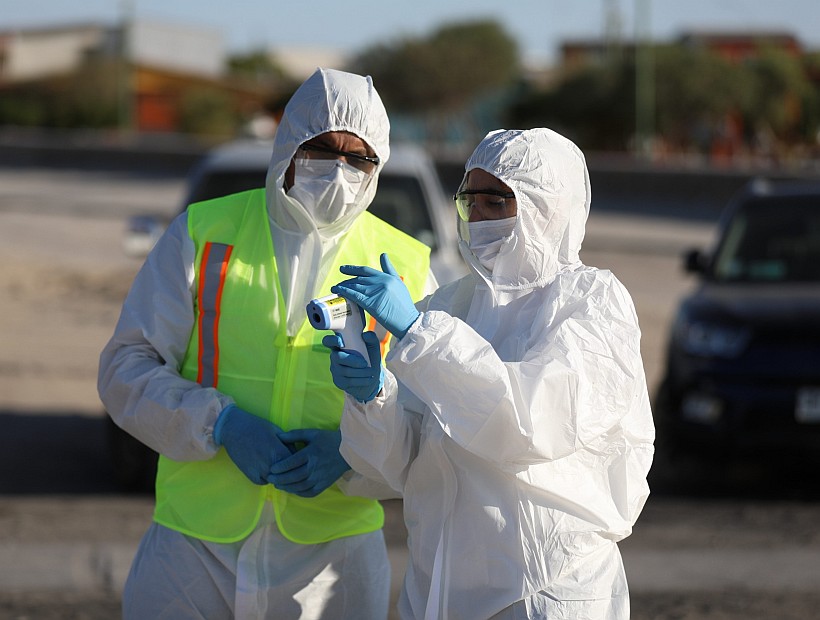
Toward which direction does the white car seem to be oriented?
toward the camera

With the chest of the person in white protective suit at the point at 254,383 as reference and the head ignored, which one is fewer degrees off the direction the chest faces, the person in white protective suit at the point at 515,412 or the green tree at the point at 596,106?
the person in white protective suit

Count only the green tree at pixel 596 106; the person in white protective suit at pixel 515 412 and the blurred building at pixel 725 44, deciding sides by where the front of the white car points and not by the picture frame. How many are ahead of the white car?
1

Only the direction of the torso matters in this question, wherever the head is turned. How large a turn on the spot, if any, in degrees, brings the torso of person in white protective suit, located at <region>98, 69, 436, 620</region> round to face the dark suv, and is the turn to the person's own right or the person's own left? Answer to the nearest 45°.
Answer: approximately 135° to the person's own left

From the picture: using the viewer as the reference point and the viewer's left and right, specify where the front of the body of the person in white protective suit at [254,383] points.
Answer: facing the viewer

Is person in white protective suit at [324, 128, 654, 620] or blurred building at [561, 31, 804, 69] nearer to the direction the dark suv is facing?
the person in white protective suit

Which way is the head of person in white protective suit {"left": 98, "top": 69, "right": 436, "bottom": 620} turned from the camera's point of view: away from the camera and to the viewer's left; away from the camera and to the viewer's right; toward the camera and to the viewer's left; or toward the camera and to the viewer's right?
toward the camera and to the viewer's right

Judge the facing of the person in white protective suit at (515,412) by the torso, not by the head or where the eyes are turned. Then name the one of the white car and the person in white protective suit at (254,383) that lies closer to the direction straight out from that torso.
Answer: the person in white protective suit

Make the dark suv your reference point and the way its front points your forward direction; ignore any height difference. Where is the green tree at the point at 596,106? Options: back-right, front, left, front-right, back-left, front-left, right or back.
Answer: back

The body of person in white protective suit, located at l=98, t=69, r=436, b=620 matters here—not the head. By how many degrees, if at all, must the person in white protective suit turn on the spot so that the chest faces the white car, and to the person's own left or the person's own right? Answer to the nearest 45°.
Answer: approximately 180°

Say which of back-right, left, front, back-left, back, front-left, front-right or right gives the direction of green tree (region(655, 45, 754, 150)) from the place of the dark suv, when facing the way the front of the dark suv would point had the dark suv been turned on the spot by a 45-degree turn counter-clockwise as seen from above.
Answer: back-left

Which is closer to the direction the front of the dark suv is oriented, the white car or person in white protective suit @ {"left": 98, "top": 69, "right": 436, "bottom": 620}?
the person in white protective suit

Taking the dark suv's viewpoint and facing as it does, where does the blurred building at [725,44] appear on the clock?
The blurred building is roughly at 6 o'clock from the dark suv.

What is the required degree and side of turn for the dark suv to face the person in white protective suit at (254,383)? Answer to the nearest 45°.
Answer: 0° — it already faces them

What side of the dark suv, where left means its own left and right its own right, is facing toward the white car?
right
